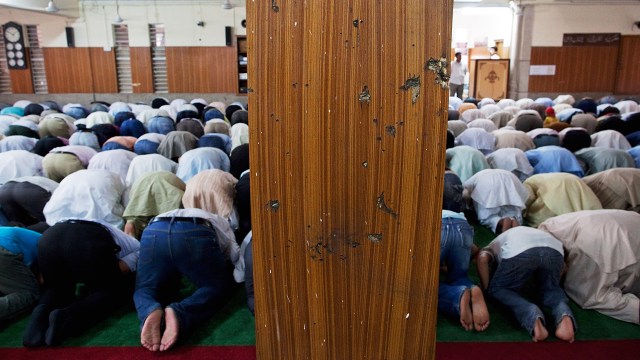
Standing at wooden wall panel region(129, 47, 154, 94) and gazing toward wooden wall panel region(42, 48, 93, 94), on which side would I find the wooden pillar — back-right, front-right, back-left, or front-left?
back-left

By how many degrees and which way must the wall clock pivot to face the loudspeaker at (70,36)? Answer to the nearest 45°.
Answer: approximately 45° to its left

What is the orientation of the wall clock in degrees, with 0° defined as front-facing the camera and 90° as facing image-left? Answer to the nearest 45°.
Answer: approximately 0°

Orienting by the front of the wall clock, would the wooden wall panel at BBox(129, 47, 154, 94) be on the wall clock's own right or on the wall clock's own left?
on the wall clock's own left

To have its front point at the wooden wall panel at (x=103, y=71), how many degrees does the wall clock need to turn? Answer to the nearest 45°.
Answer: approximately 45° to its left

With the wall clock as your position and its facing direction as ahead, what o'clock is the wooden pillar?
The wooden pillar is roughly at 12 o'clock from the wall clock.

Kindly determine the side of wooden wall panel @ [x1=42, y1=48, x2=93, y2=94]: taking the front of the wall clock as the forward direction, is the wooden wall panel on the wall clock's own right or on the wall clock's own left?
on the wall clock's own left

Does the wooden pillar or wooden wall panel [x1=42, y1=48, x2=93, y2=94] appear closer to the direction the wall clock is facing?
the wooden pillar

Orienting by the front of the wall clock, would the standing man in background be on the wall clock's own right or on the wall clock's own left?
on the wall clock's own left
